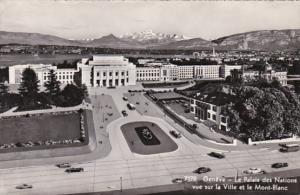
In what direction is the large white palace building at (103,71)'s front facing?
toward the camera

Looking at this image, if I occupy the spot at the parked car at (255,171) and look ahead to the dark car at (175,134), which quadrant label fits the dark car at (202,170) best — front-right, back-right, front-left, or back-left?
front-left

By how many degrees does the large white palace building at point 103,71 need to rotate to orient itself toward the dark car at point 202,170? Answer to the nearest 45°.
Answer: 0° — it already faces it

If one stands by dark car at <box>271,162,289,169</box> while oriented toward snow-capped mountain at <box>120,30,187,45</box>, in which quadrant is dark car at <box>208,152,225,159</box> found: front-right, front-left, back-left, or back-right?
front-left

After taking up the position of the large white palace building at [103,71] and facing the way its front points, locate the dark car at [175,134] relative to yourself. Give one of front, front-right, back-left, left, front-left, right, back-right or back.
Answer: front

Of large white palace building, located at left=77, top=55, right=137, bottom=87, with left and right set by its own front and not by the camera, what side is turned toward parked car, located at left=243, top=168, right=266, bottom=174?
front

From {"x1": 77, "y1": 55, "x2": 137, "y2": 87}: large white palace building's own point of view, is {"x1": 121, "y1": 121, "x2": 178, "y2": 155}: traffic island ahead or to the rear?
ahead

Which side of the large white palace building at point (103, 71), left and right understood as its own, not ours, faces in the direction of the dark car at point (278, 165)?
front

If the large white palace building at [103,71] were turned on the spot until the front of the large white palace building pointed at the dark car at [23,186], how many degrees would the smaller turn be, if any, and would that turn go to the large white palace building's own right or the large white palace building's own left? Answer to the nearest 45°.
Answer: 0° — it already faces it

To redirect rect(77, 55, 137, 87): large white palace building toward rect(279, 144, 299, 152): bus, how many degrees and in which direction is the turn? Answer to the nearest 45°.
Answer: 0° — it already faces it
